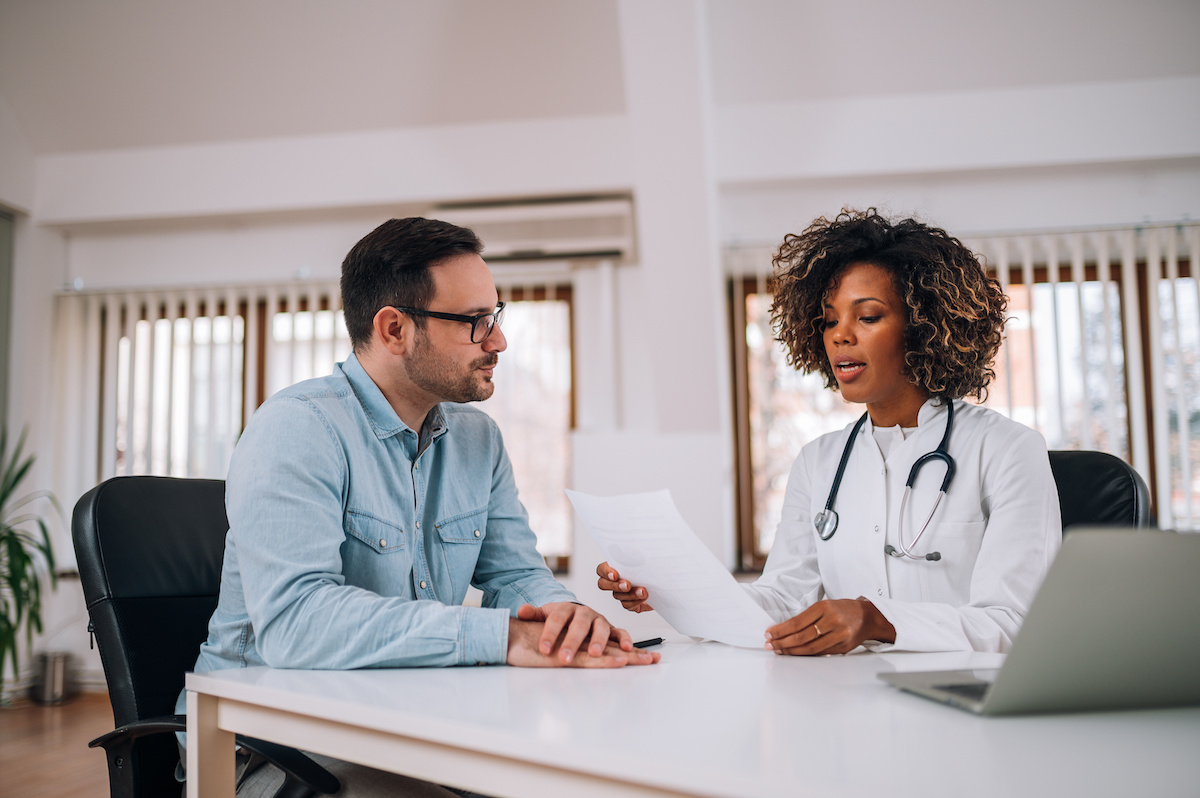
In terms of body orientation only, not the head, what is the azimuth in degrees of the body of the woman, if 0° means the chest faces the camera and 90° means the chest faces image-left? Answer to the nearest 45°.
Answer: approximately 45°

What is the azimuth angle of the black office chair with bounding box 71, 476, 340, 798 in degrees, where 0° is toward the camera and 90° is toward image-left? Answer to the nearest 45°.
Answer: approximately 315°

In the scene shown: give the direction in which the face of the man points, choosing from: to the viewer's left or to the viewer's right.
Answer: to the viewer's right

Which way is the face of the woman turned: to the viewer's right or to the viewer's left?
to the viewer's left
